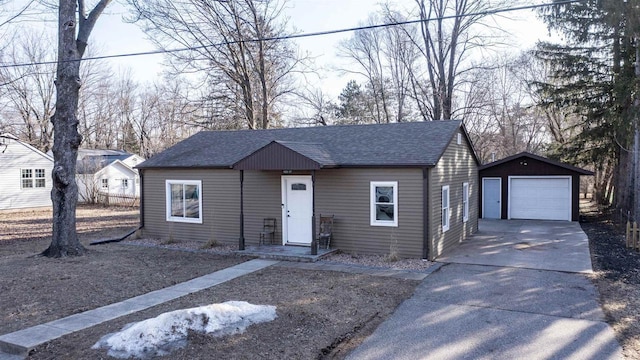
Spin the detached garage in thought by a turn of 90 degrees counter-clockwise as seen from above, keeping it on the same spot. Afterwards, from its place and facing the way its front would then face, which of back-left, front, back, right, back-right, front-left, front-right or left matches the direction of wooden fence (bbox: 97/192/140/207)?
back

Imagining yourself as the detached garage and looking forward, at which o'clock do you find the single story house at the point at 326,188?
The single story house is roughly at 1 o'clock from the detached garage.

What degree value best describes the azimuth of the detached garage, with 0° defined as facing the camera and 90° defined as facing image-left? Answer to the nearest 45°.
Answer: approximately 0°

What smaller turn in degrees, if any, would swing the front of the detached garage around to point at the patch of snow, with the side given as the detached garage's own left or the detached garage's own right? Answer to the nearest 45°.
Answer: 0° — it already faces it

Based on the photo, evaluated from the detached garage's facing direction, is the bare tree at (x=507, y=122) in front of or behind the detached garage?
behind

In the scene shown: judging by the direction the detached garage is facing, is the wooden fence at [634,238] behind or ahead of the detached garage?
ahead

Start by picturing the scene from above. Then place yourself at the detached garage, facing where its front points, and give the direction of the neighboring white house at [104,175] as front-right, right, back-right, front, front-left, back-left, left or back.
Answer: right

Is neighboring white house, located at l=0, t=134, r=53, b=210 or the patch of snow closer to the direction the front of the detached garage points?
the patch of snow
